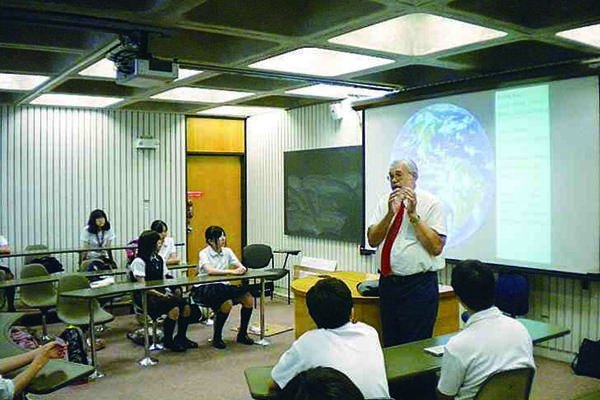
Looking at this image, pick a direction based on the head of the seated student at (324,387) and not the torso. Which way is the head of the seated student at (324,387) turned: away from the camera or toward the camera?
away from the camera

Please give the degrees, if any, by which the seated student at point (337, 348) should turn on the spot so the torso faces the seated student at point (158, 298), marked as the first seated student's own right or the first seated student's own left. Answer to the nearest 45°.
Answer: approximately 45° to the first seated student's own left

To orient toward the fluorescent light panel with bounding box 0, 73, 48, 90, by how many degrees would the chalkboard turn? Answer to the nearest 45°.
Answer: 0° — it already faces it

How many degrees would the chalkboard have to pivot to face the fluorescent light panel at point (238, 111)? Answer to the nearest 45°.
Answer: approximately 90° to its right

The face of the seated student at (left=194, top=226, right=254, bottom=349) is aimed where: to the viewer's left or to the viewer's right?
to the viewer's right

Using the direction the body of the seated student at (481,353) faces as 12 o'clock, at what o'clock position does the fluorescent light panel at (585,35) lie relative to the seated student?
The fluorescent light panel is roughly at 2 o'clock from the seated student.

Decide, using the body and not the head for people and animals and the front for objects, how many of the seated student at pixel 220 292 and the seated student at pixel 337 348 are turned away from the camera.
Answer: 1

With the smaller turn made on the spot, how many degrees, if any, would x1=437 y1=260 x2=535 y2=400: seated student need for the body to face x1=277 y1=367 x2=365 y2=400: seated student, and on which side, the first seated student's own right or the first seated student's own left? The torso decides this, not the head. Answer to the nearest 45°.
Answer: approximately 135° to the first seated student's own left

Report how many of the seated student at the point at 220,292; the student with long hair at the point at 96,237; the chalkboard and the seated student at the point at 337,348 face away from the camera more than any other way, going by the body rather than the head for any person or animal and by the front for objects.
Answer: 1

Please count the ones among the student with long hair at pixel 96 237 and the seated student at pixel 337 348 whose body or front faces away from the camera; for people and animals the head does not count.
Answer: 1

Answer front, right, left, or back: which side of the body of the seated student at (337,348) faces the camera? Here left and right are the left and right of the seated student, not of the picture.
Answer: back

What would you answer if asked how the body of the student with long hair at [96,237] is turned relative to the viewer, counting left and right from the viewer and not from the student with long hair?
facing the viewer and to the right of the viewer

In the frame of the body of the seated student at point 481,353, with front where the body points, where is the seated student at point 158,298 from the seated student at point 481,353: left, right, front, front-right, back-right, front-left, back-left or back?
front

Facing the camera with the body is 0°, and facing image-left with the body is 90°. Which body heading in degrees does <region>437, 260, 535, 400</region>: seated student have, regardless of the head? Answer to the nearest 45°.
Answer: approximately 135°

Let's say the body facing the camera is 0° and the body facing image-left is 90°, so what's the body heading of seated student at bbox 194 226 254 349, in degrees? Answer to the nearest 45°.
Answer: approximately 315°

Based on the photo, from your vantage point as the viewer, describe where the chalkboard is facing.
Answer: facing the viewer and to the left of the viewer
